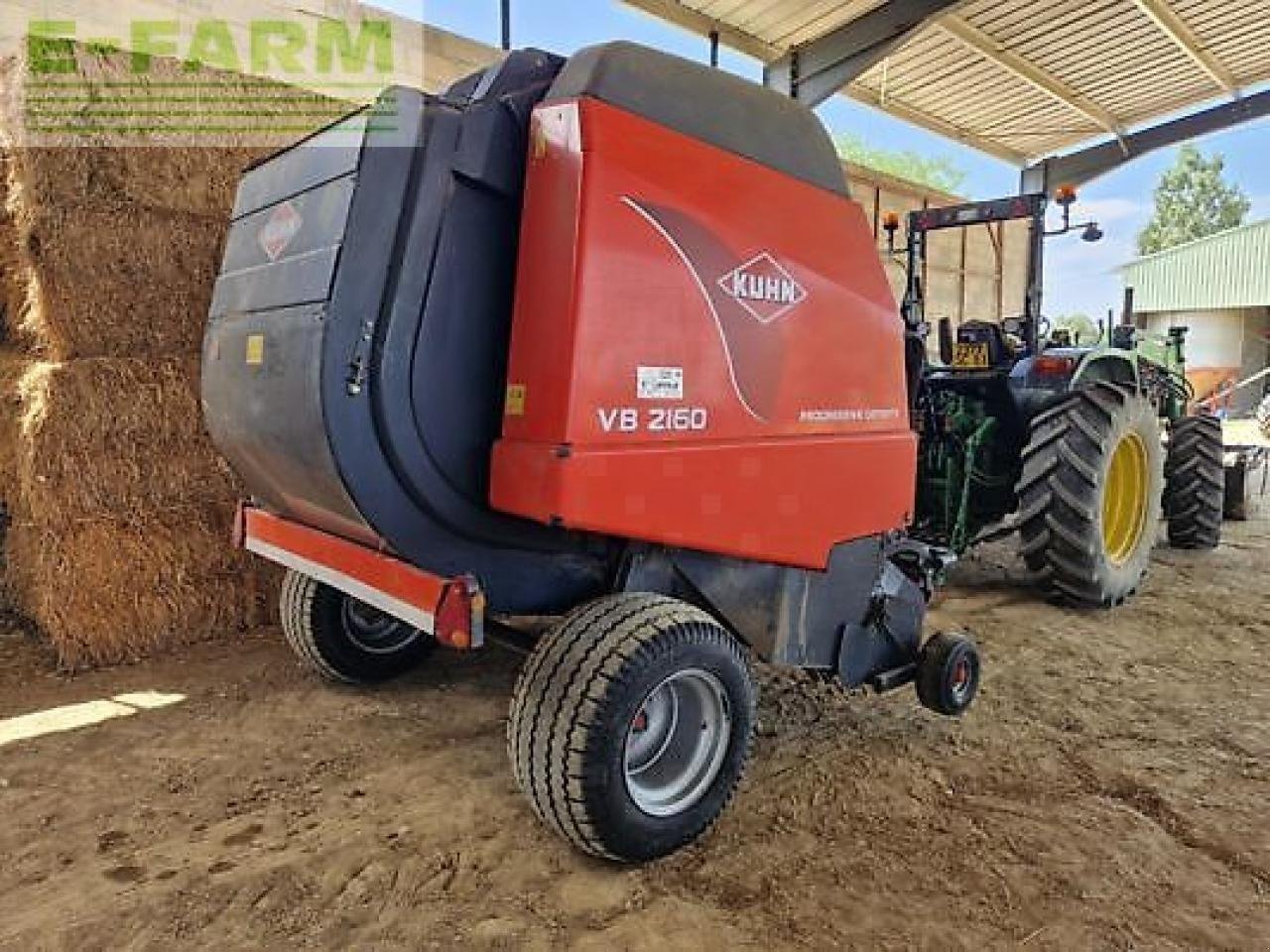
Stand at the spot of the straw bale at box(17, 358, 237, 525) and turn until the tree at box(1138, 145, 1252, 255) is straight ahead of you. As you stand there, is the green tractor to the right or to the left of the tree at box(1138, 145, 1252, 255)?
right

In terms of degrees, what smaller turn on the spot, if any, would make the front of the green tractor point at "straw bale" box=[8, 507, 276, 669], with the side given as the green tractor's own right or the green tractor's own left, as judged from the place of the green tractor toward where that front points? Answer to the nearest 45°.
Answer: approximately 180°

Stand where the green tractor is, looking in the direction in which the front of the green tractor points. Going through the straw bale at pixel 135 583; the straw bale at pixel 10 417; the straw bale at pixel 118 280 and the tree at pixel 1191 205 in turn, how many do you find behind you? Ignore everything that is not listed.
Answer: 3

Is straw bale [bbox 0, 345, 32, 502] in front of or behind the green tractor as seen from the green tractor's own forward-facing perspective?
behind

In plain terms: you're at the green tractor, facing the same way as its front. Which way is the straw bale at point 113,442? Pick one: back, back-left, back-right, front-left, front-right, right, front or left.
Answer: back

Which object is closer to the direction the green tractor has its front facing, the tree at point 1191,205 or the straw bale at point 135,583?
the tree

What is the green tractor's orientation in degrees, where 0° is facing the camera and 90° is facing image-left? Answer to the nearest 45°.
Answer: approximately 225°

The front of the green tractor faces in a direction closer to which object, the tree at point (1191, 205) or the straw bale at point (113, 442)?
the tree

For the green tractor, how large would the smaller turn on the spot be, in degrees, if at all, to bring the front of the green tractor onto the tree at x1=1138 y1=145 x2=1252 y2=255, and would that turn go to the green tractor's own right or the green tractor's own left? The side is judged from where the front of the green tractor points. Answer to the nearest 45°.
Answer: approximately 45° to the green tractor's own left

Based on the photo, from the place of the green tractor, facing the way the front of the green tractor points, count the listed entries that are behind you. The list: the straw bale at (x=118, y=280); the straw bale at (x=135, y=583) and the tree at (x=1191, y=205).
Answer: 2

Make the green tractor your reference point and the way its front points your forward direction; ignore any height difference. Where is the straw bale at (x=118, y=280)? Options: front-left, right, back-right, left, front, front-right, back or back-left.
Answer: back
